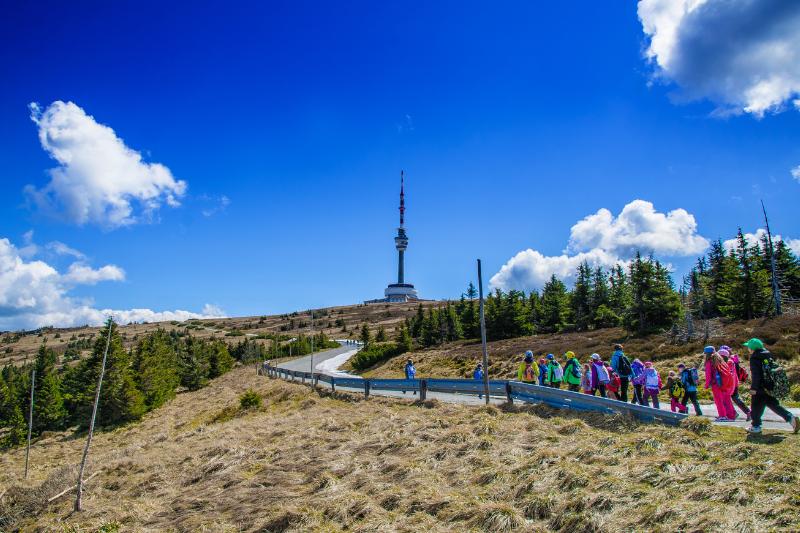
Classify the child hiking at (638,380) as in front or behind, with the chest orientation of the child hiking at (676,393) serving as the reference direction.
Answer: in front

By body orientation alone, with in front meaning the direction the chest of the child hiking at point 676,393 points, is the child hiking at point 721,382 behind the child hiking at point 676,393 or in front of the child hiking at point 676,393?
behind

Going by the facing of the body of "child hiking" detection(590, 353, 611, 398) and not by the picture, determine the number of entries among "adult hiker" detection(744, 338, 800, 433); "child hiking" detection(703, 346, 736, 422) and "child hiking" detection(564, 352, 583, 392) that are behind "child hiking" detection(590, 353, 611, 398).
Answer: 2

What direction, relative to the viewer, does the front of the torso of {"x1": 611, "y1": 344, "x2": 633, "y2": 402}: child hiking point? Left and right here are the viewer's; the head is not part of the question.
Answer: facing away from the viewer and to the left of the viewer

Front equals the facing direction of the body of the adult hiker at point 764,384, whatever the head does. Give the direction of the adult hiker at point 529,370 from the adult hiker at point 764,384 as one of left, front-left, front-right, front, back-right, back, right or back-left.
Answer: front-right

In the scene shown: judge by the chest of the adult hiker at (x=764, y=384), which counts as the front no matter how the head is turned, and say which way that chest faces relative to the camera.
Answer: to the viewer's left

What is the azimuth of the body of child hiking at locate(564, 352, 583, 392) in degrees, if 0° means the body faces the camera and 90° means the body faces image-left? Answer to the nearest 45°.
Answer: approximately 135°

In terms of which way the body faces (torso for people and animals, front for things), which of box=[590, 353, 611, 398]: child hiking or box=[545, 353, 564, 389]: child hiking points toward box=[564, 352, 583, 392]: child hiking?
box=[590, 353, 611, 398]: child hiking

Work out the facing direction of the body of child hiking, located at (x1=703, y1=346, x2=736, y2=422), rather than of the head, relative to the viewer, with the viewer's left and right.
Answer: facing away from the viewer and to the left of the viewer

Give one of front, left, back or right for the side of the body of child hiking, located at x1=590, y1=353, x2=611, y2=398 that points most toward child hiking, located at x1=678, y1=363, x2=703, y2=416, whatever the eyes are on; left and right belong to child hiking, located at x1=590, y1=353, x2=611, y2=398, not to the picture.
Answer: back

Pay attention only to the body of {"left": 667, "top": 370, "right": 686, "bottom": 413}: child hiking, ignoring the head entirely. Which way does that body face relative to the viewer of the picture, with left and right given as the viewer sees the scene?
facing away from the viewer and to the left of the viewer

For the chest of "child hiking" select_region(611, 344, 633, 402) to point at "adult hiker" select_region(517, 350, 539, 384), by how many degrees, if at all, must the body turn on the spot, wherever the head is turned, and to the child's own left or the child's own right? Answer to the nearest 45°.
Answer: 0° — they already face them

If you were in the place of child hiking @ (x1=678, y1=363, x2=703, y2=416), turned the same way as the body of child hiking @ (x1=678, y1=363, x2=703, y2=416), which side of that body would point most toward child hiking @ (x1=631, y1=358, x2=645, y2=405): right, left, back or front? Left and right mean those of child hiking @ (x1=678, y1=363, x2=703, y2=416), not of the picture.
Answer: front

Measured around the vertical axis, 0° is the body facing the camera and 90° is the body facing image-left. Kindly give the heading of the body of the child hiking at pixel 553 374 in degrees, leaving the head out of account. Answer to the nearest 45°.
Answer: approximately 135°
